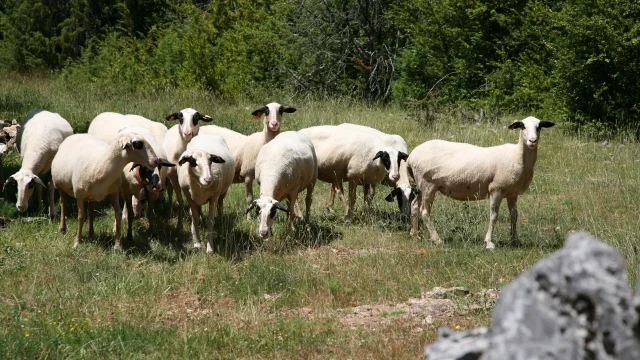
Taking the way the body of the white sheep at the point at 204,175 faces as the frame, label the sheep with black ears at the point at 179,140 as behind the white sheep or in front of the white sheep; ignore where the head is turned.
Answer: behind

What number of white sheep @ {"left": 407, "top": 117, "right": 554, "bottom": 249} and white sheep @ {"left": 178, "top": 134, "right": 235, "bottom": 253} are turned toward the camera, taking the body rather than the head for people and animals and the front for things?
1

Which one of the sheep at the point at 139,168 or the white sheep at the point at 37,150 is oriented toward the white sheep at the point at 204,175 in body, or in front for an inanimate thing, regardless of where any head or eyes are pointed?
the sheep

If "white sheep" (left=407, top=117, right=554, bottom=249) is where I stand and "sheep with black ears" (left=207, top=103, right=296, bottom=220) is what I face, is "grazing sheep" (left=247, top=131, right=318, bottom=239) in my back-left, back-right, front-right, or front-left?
front-left

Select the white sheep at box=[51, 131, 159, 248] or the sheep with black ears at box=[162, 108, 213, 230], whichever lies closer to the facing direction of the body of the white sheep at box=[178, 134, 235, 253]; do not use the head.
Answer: the white sheep

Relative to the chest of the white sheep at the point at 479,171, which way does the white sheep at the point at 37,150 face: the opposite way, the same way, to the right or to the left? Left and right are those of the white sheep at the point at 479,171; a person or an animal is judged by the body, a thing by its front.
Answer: to the right

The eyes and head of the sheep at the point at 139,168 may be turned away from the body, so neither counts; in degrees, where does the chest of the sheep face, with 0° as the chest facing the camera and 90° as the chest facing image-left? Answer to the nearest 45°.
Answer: approximately 315°

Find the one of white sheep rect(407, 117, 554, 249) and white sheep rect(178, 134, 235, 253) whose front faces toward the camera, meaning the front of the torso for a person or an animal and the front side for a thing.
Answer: white sheep rect(178, 134, 235, 253)

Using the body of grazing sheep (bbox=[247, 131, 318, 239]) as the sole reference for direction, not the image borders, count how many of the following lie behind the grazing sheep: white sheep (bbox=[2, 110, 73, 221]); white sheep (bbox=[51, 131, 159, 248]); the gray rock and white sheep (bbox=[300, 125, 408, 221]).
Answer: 1

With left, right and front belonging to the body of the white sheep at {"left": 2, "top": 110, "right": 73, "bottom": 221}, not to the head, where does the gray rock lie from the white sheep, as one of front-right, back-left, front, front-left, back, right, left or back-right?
front-left

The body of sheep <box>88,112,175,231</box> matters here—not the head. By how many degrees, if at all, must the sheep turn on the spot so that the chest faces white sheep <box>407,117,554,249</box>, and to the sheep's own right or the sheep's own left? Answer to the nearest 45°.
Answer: approximately 45° to the sheep's own left

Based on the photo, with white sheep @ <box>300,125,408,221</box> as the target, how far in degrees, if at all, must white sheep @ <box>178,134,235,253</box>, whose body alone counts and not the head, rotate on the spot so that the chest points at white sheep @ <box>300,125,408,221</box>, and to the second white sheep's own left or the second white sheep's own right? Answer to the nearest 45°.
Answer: approximately 135° to the second white sheep's own left

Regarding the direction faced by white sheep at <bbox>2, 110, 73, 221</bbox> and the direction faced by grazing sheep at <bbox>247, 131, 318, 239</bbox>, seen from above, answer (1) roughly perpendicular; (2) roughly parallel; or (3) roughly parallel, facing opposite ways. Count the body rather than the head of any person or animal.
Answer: roughly parallel

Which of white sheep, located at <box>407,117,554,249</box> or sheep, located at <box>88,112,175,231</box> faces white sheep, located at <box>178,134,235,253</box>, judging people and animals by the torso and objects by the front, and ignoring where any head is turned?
the sheep

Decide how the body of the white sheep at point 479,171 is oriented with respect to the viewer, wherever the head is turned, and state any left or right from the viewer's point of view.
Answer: facing to the right of the viewer
